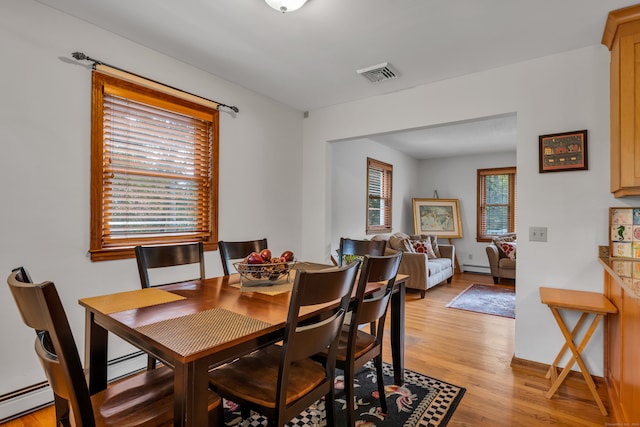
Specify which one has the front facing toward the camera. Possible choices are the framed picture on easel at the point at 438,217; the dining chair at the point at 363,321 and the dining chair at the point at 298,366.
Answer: the framed picture on easel

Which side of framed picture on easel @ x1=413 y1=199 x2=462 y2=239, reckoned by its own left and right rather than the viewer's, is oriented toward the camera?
front

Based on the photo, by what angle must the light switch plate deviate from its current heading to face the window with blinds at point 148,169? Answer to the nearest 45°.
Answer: approximately 45° to its right

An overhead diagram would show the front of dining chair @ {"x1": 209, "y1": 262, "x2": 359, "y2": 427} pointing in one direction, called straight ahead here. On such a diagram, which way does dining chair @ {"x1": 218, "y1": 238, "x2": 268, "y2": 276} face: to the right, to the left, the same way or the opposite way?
the opposite way

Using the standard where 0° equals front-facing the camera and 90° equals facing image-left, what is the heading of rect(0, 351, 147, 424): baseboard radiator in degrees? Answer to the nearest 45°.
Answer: approximately 315°

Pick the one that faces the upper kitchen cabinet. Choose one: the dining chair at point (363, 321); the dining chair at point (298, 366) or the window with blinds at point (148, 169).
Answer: the window with blinds

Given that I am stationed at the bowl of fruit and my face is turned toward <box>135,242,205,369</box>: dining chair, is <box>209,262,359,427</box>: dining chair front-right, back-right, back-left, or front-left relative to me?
back-left

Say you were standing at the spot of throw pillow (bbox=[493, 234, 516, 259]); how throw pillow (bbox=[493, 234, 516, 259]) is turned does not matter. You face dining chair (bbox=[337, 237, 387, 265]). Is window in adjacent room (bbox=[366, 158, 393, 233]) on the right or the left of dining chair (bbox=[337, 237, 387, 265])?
right

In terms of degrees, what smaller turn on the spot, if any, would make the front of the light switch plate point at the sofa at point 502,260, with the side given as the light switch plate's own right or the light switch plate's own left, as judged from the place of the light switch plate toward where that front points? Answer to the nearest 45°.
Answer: approximately 180°

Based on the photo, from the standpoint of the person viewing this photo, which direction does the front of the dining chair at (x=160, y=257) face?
facing the viewer and to the right of the viewer

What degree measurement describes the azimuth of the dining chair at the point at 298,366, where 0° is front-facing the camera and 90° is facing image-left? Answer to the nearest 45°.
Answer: approximately 135°

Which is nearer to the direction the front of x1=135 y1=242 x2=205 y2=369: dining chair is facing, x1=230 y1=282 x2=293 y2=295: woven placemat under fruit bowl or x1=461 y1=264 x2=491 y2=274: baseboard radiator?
the woven placemat under fruit bowl

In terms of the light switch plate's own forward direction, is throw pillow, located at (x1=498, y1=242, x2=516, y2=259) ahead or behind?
behind

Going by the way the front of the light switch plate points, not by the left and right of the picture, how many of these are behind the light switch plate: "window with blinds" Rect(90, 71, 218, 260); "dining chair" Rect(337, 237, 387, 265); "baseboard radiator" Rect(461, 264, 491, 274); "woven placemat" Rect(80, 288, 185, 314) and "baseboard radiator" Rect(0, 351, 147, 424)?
1

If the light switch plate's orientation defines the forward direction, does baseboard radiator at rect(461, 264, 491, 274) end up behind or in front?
behind

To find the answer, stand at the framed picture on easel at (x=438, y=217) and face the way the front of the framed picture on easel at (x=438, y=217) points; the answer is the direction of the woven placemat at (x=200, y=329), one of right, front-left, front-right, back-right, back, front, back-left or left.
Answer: front

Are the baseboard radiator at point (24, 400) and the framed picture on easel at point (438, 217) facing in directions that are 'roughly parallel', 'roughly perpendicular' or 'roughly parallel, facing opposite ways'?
roughly perpendicular

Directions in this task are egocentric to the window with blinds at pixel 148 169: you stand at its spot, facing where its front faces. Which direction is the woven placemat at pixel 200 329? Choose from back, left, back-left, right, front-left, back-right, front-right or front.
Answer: front-right

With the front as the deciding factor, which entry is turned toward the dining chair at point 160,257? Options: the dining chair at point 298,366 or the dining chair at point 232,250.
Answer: the dining chair at point 298,366

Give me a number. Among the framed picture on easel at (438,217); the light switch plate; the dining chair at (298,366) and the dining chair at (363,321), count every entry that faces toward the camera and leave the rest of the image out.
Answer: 2
